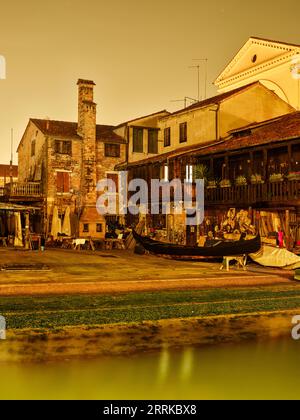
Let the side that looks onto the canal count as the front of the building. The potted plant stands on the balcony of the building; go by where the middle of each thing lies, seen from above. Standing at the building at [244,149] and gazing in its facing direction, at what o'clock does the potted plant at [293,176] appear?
The potted plant is roughly at 10 o'clock from the building.

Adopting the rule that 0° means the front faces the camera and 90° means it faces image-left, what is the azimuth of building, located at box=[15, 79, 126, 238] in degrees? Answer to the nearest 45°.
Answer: approximately 0°

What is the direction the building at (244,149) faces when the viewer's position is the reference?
facing the viewer and to the left of the viewer

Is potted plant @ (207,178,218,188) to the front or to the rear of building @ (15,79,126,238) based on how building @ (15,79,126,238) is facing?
to the front

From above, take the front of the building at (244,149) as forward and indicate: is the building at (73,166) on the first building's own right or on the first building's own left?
on the first building's own right

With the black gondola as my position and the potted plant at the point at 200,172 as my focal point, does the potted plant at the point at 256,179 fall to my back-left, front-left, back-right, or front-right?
front-right

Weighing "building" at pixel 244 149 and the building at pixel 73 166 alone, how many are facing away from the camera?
0

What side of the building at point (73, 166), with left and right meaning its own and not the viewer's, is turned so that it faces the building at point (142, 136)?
left

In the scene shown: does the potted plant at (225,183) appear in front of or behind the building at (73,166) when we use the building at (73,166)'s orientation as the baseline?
in front

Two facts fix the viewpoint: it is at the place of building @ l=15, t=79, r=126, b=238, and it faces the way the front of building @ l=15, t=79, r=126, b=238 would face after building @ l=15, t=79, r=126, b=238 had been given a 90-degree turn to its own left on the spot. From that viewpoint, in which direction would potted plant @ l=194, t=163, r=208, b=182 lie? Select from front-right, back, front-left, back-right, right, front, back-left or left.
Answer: front-right
